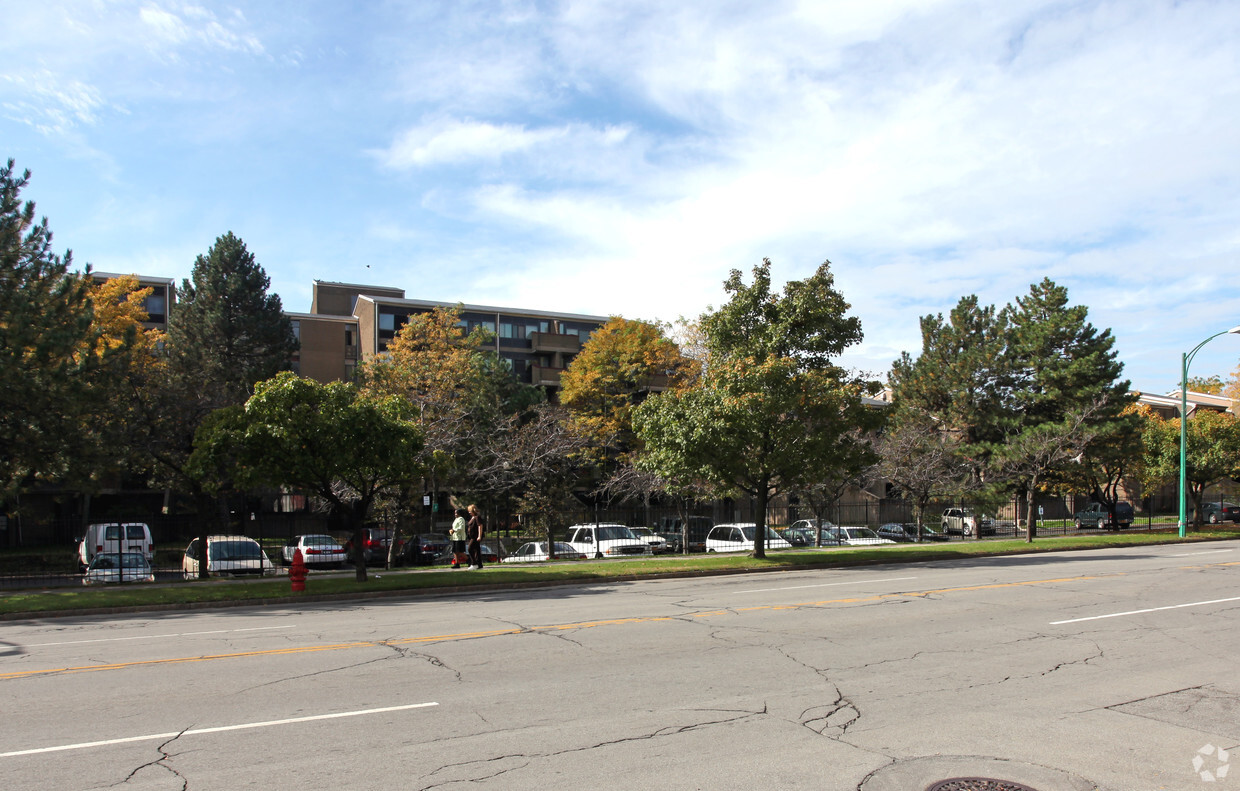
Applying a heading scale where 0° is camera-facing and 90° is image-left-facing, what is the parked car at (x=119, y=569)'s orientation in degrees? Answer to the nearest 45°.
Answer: approximately 0°

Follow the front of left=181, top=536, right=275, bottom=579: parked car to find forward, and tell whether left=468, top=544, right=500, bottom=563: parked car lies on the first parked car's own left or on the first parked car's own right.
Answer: on the first parked car's own left
